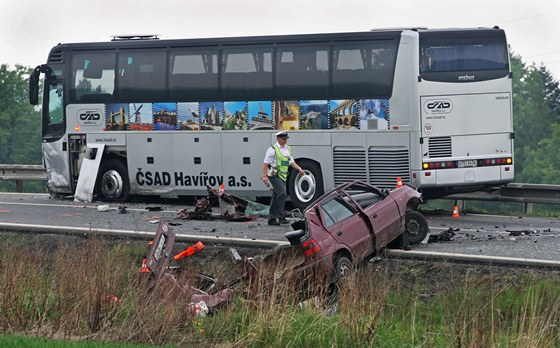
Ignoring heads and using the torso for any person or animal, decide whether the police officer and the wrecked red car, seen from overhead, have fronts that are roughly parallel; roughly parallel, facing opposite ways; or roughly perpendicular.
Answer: roughly perpendicular

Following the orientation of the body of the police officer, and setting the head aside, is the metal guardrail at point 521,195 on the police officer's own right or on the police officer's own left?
on the police officer's own left

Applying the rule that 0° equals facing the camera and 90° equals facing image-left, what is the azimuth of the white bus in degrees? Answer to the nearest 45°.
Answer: approximately 135°

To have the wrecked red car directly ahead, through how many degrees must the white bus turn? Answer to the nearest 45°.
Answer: approximately 135° to its left

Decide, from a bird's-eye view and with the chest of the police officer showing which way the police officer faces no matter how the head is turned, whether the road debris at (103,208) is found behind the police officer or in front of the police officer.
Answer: behind

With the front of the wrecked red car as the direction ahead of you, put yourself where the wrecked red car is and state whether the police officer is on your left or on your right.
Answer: on your left
